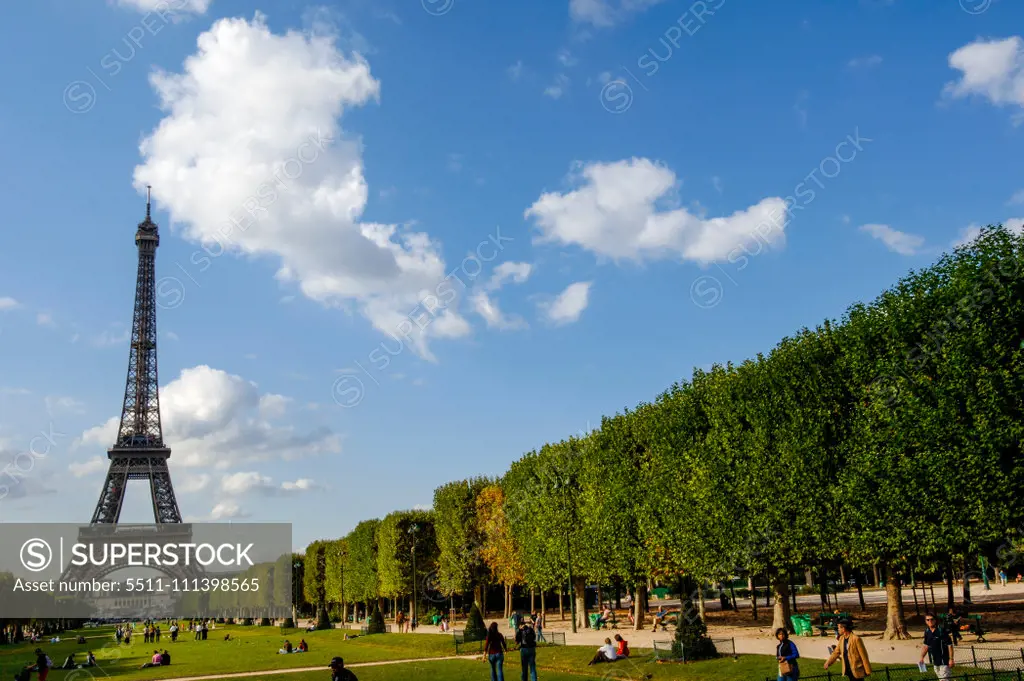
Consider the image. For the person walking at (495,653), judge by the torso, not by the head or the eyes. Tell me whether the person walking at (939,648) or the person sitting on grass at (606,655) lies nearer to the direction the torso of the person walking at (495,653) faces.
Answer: the person sitting on grass

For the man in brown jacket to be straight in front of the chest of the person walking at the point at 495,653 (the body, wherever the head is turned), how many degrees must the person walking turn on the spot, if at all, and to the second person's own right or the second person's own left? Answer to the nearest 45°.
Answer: approximately 135° to the second person's own right

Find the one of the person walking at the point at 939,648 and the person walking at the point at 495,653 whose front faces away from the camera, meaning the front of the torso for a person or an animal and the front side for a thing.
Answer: the person walking at the point at 495,653

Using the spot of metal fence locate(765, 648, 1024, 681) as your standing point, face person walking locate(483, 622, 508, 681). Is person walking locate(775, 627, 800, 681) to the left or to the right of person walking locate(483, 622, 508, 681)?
left

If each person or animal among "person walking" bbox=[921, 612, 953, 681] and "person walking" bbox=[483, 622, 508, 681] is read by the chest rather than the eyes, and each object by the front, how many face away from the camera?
1

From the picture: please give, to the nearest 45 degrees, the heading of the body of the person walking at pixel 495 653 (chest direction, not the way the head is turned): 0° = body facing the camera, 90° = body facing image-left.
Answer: approximately 180°

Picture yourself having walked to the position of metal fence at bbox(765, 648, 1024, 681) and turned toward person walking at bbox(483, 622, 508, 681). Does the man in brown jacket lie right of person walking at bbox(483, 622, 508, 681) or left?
left

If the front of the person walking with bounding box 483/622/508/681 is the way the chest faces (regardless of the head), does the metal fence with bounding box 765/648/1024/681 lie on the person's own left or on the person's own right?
on the person's own right

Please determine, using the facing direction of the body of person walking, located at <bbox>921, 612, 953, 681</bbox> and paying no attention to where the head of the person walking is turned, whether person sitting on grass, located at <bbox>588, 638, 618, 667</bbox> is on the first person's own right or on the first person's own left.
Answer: on the first person's own right

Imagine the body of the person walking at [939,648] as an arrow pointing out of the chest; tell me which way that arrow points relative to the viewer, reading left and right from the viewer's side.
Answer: facing the viewer and to the left of the viewer

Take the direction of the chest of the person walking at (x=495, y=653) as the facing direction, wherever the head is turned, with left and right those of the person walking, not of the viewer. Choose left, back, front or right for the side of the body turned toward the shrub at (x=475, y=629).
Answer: front
